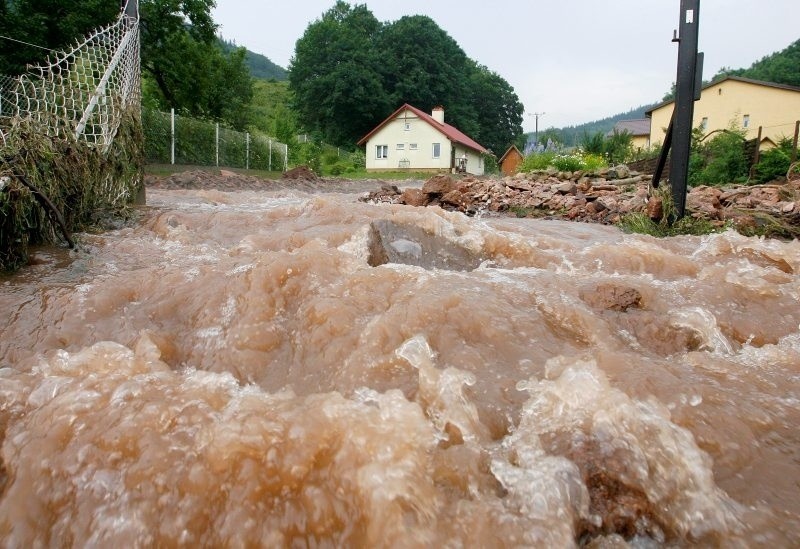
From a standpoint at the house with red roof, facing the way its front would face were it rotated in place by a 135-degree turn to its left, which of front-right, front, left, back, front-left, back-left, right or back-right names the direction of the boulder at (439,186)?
back-right

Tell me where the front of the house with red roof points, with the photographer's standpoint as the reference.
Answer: facing the viewer

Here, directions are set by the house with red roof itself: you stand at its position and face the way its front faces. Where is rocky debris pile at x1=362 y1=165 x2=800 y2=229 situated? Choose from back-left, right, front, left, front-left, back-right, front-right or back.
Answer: front

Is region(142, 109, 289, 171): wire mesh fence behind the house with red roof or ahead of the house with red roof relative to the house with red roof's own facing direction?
ahead

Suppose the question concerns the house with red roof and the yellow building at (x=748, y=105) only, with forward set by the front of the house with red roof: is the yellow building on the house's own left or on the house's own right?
on the house's own left

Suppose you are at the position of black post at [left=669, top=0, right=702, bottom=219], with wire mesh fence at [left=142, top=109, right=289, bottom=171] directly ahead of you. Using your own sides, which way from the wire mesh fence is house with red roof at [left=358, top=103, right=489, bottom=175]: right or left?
right

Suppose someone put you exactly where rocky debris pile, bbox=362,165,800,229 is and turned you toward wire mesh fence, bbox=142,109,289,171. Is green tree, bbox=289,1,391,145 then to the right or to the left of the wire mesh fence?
right

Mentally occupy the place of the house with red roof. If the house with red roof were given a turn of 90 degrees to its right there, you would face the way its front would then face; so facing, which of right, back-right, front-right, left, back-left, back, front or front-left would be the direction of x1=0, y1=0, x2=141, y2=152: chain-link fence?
left

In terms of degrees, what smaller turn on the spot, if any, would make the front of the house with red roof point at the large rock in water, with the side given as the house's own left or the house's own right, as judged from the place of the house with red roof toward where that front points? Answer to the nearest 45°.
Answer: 0° — it already faces it

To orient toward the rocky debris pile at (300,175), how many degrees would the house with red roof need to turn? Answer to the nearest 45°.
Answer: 0° — it already faces it

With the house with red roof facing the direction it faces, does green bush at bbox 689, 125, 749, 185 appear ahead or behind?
ahead
